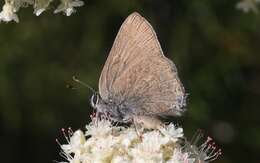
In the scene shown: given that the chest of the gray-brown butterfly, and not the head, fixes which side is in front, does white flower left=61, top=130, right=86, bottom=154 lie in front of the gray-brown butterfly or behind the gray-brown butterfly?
in front

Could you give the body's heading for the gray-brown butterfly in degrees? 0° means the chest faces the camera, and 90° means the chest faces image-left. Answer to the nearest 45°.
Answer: approximately 90°
